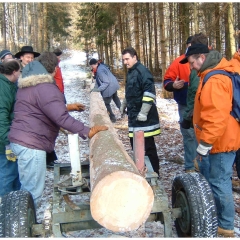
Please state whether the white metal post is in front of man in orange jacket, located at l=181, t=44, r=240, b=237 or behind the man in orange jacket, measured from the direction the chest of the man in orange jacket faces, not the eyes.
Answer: in front

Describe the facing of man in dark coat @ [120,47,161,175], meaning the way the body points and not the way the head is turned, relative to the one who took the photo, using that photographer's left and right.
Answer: facing the viewer and to the left of the viewer

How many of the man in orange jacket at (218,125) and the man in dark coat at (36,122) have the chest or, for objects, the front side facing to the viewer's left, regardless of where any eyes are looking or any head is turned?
1

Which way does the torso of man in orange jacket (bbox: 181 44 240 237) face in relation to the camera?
to the viewer's left

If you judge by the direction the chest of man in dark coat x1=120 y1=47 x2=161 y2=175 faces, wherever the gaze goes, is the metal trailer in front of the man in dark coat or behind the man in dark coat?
in front

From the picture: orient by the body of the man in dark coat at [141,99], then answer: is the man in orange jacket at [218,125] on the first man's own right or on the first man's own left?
on the first man's own left

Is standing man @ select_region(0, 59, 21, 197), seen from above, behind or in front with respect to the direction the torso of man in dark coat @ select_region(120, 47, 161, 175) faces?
in front

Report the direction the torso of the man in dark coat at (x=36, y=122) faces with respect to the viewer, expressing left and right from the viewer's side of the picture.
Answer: facing away from the viewer and to the right of the viewer
